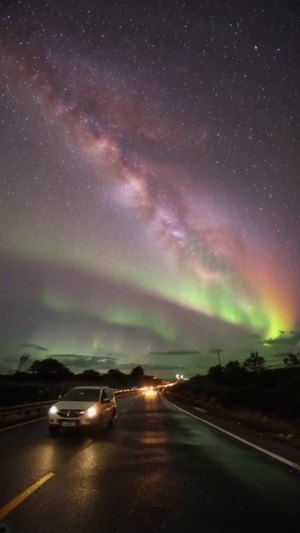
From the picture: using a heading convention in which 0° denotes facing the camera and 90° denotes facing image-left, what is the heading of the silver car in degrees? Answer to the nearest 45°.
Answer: approximately 45°

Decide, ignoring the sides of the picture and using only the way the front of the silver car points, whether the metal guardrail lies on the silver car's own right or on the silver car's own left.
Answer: on the silver car's own right
